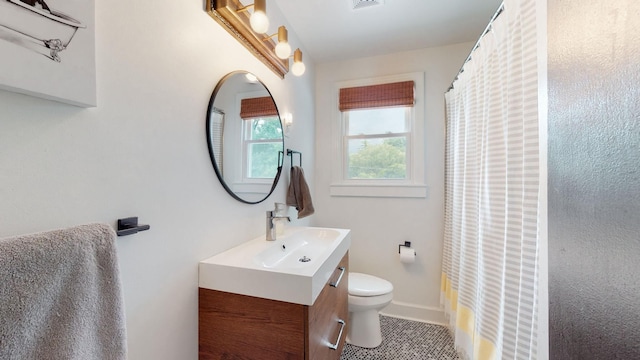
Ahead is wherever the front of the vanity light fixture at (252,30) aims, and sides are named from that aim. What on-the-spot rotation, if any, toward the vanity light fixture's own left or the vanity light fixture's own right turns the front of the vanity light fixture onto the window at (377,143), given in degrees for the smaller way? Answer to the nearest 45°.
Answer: approximately 45° to the vanity light fixture's own left

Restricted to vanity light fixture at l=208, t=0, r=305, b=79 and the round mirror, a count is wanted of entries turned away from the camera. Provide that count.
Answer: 0

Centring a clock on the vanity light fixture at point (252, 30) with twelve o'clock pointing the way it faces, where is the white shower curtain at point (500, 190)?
The white shower curtain is roughly at 12 o'clock from the vanity light fixture.

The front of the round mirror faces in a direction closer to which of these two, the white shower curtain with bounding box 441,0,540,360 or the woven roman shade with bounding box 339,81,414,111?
the white shower curtain

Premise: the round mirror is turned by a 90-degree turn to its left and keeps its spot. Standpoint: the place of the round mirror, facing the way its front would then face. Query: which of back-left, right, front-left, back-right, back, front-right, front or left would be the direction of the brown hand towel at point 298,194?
front

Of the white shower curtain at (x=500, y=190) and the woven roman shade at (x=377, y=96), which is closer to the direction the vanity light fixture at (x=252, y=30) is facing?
the white shower curtain

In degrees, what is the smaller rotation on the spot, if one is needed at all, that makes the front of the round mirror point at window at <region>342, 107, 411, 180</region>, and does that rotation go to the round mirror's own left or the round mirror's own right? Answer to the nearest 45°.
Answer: approximately 90° to the round mirror's own left

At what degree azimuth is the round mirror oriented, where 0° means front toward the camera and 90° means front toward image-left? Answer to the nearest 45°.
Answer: approximately 315°

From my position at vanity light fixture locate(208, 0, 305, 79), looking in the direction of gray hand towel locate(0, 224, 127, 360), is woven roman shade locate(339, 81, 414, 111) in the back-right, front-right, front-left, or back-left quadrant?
back-left
